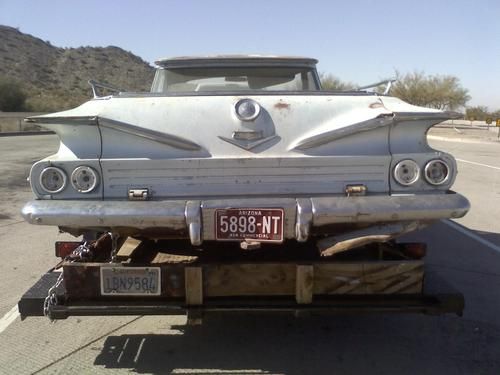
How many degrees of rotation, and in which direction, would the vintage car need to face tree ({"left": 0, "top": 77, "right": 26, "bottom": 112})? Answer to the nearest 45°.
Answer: approximately 45° to its left

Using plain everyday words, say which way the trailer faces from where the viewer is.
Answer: facing away from the viewer

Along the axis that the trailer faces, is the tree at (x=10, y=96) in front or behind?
in front

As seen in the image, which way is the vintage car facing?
away from the camera
